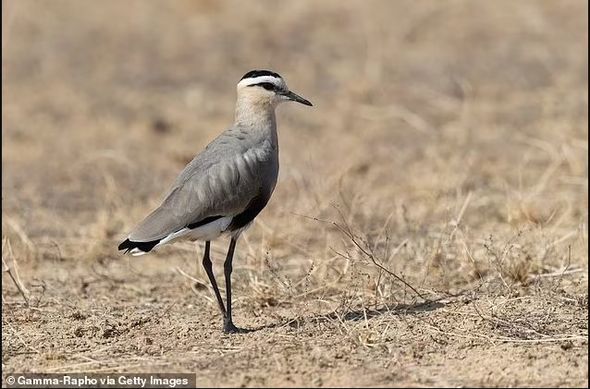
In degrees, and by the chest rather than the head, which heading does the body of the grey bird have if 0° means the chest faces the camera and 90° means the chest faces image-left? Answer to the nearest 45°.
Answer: approximately 270°
